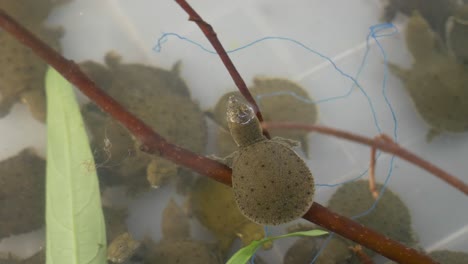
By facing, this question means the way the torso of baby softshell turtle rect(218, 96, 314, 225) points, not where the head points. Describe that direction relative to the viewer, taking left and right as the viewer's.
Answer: facing away from the viewer and to the left of the viewer

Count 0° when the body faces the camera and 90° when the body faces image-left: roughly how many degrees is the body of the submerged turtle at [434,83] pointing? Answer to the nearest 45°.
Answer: approximately 135°

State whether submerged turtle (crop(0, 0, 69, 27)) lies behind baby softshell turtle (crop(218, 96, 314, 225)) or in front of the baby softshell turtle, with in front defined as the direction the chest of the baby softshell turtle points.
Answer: in front
